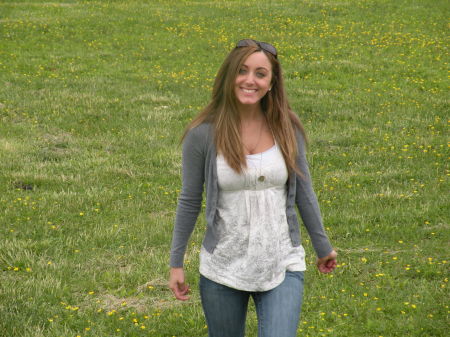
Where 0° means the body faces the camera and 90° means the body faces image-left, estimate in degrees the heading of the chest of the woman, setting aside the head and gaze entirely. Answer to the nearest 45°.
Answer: approximately 0°
